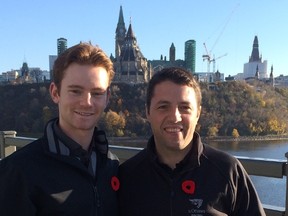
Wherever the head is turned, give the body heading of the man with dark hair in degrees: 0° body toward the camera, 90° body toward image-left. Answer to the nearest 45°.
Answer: approximately 0°
